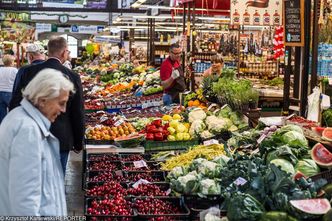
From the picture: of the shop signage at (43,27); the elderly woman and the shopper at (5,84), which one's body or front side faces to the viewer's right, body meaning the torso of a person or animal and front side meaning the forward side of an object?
the elderly woman

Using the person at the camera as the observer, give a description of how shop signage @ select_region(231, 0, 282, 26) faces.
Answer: facing the viewer

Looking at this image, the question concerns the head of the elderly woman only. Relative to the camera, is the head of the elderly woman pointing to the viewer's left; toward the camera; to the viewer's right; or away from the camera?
to the viewer's right

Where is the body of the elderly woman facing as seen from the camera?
to the viewer's right

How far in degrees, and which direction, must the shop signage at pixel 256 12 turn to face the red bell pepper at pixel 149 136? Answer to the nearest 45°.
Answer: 0° — it already faces it

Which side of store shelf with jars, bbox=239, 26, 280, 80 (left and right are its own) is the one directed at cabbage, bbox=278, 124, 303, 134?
front

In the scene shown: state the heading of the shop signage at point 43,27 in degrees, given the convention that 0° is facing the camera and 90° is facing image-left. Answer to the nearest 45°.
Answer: approximately 0°

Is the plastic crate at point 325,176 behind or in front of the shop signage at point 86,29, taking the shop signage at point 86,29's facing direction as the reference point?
in front

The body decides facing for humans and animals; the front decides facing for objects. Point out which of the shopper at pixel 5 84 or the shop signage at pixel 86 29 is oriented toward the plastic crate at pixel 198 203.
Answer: the shop signage

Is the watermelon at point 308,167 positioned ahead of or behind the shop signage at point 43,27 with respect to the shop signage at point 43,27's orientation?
ahead
